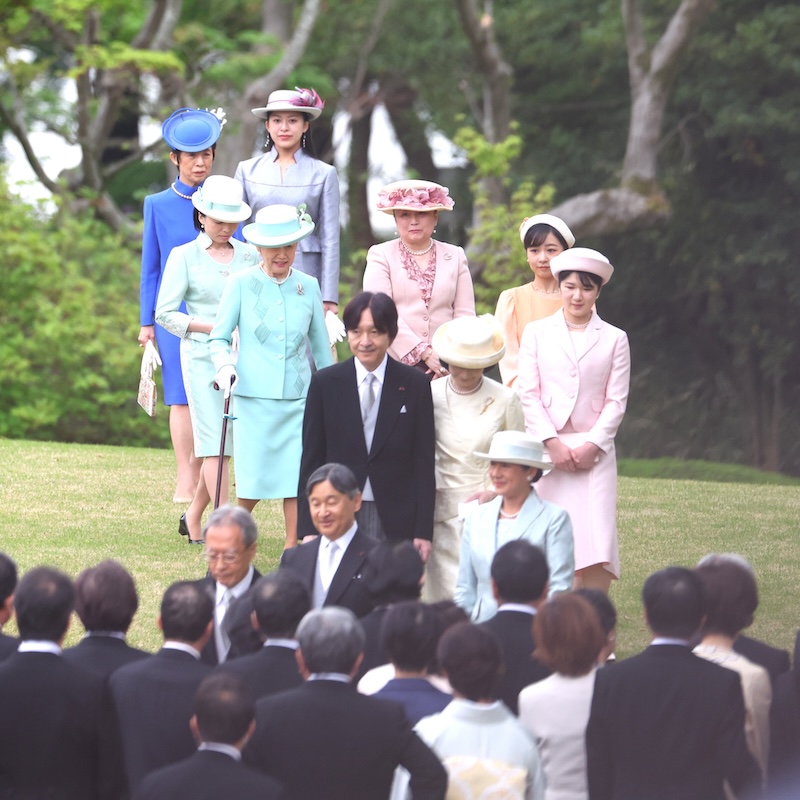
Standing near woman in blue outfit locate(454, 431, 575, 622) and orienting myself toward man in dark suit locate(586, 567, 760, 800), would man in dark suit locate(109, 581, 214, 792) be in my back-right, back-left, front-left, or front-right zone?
front-right

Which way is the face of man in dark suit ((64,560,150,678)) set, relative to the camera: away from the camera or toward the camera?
away from the camera

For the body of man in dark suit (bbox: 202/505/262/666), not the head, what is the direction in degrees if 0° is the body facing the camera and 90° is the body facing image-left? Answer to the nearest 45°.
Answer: approximately 45°

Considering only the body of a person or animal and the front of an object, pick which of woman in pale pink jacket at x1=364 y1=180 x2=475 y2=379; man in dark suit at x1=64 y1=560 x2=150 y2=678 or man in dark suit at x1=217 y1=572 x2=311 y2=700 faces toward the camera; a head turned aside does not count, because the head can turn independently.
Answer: the woman in pale pink jacket

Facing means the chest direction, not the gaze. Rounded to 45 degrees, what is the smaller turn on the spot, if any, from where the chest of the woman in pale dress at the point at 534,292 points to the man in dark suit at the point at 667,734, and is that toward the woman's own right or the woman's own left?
0° — they already face them

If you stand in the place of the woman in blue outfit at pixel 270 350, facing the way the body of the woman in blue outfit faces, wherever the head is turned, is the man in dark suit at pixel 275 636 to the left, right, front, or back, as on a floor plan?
front

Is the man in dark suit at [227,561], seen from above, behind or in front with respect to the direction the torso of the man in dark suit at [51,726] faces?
in front

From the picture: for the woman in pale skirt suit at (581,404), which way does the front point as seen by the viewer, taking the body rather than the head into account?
toward the camera

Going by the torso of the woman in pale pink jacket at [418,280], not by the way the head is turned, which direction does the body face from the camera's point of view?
toward the camera

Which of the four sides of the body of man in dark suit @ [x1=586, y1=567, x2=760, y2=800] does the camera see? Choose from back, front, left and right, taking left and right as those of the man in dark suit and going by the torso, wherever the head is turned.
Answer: back

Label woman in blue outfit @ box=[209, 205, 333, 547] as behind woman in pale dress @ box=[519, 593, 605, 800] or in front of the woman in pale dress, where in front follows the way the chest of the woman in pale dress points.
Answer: in front

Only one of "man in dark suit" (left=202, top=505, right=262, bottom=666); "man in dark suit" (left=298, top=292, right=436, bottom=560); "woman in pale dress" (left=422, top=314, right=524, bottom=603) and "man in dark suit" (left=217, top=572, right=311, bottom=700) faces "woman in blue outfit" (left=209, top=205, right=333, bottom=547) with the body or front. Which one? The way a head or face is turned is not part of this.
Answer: "man in dark suit" (left=217, top=572, right=311, bottom=700)

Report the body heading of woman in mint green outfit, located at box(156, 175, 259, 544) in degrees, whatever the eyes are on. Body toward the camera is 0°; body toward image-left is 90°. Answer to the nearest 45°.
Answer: approximately 315°

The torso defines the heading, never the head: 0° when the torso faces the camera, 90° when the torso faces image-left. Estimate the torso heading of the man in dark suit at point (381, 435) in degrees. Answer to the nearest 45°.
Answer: approximately 0°

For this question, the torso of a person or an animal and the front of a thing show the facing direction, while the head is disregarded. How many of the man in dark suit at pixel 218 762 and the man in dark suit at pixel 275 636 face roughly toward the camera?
0

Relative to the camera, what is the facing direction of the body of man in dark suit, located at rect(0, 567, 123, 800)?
away from the camera

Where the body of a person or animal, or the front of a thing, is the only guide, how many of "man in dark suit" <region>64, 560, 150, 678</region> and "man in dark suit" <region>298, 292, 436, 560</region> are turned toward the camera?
1

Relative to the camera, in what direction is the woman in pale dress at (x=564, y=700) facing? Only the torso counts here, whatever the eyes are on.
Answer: away from the camera
